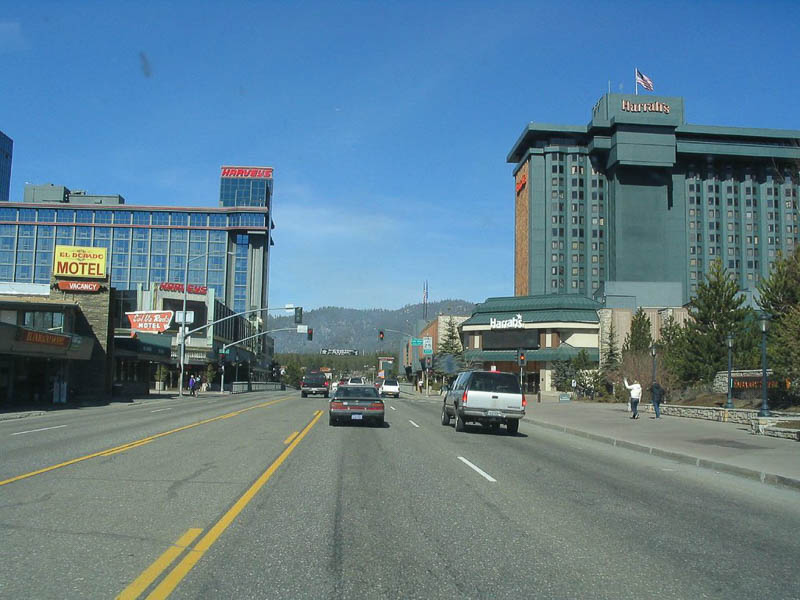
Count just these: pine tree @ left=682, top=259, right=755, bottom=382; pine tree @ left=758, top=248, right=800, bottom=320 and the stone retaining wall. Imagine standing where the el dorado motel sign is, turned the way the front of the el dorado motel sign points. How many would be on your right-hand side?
0

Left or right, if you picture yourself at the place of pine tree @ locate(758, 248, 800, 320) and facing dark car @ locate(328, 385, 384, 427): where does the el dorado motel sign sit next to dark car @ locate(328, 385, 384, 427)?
right

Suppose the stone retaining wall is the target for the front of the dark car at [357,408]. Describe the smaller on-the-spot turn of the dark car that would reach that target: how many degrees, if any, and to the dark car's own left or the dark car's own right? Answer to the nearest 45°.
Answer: approximately 90° to the dark car's own right

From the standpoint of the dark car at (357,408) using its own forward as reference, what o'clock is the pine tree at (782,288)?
The pine tree is roughly at 2 o'clock from the dark car.

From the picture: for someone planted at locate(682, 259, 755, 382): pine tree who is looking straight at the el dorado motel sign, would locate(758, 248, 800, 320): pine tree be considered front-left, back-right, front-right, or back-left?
back-left

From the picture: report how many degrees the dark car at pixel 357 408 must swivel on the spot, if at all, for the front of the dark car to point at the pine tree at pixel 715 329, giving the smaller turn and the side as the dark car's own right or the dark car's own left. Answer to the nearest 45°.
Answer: approximately 45° to the dark car's own right

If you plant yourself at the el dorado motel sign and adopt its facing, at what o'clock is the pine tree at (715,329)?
The pine tree is roughly at 10 o'clock from the el dorado motel sign.

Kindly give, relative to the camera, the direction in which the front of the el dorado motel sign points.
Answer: facing the viewer

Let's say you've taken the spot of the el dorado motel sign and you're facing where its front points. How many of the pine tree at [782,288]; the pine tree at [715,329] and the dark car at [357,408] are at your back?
0

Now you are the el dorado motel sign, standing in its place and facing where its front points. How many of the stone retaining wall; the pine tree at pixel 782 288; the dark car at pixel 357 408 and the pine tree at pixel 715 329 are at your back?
0

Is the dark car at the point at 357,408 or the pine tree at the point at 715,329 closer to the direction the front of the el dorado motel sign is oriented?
the dark car

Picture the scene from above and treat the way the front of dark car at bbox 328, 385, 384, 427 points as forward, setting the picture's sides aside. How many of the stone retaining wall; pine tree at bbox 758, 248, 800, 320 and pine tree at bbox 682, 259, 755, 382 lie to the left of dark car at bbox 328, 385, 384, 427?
0

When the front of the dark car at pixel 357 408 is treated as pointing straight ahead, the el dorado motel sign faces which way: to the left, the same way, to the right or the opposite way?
the opposite way

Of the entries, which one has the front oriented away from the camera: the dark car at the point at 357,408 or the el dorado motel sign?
the dark car

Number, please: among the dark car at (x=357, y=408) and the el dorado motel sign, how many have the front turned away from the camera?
1

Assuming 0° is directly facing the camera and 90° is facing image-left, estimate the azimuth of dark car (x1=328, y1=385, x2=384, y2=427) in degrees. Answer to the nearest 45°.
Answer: approximately 180°
